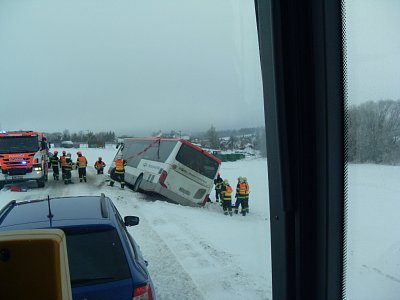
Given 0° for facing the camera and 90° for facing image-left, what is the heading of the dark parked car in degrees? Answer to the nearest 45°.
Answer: approximately 180°

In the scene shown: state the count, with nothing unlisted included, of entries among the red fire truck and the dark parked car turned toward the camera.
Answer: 1

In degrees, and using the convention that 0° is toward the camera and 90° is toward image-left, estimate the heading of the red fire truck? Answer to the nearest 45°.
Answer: approximately 0°

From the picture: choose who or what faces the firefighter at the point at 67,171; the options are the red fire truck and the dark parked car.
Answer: the dark parked car

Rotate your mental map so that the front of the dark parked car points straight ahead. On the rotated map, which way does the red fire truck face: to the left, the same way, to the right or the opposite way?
the opposite way

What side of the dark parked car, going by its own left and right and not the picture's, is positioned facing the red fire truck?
front

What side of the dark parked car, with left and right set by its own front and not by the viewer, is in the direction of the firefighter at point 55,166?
front

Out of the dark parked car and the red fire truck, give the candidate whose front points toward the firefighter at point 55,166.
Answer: the dark parked car

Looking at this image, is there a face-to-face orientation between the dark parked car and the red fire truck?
yes

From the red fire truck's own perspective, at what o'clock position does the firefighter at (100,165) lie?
The firefighter is roughly at 8 o'clock from the red fire truck.

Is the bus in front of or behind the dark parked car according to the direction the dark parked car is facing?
in front

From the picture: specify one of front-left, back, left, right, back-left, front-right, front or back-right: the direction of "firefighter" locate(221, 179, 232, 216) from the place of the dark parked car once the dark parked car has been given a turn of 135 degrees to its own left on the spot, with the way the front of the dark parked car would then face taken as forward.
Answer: back

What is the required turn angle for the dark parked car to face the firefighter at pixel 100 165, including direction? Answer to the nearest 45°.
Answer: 0° — it already faces them
